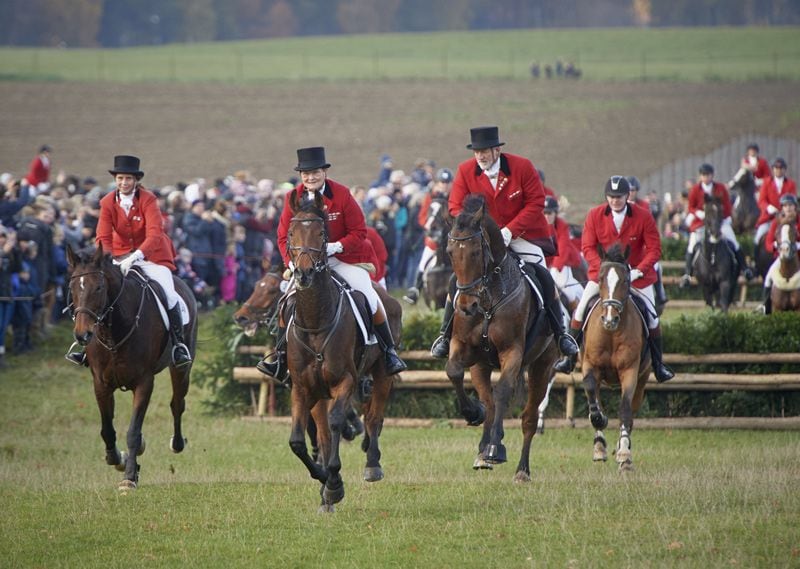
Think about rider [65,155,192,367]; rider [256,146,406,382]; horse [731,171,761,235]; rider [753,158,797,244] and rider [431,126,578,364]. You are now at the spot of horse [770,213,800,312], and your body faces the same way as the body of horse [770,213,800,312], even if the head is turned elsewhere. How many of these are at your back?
2

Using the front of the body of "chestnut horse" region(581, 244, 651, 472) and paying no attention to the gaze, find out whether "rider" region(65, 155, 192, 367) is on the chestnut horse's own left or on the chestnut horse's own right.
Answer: on the chestnut horse's own right

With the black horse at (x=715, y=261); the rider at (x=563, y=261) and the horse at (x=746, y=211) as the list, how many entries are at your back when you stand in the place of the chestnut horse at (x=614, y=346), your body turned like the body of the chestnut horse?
3

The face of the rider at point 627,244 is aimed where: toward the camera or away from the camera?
toward the camera

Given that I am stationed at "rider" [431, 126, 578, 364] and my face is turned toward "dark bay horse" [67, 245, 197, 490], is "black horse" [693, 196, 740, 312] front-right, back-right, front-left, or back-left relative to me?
back-right

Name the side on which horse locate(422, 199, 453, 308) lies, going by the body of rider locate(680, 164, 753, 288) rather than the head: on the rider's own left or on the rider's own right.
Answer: on the rider's own right

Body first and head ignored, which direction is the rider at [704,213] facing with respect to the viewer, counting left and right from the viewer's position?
facing the viewer

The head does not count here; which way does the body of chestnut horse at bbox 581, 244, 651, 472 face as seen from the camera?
toward the camera

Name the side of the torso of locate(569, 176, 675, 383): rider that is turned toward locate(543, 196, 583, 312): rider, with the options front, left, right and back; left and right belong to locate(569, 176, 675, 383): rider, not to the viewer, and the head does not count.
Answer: back

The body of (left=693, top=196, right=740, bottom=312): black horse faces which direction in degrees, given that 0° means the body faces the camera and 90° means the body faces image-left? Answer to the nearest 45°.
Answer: approximately 0°

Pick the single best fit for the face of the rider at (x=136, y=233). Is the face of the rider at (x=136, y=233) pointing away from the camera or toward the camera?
toward the camera

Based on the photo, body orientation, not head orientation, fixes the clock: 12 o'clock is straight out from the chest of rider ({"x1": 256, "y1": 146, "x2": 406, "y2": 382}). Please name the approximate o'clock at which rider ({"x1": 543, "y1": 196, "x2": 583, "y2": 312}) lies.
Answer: rider ({"x1": 543, "y1": 196, "x2": 583, "y2": 312}) is roughly at 7 o'clock from rider ({"x1": 256, "y1": 146, "x2": 406, "y2": 382}).

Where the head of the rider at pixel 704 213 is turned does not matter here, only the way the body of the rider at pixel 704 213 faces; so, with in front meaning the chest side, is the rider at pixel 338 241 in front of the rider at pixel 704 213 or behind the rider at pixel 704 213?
in front

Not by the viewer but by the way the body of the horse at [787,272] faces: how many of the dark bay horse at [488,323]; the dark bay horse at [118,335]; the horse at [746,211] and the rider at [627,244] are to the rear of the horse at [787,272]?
1

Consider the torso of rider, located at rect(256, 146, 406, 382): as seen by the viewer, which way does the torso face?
toward the camera
